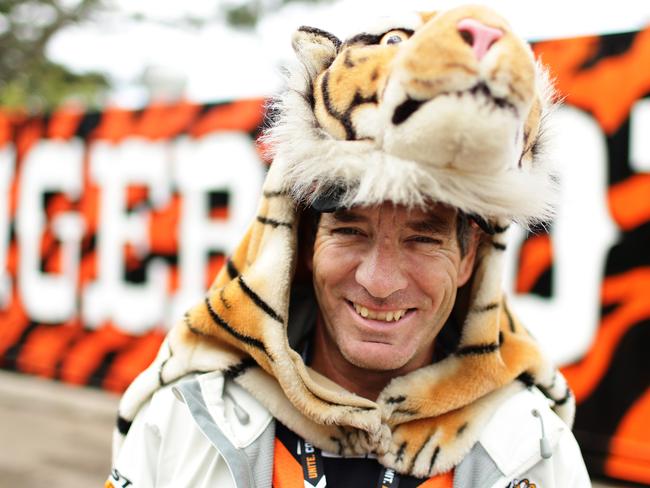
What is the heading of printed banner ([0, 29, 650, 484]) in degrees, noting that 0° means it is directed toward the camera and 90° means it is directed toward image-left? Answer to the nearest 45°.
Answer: approximately 45°

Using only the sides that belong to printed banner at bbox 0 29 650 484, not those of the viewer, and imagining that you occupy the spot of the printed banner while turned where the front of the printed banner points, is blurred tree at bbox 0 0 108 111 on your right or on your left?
on your right
